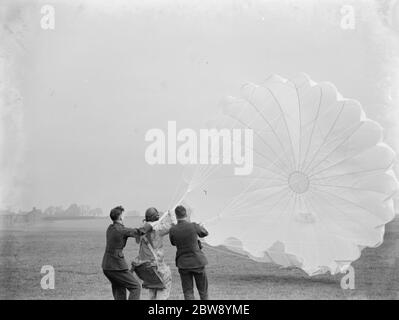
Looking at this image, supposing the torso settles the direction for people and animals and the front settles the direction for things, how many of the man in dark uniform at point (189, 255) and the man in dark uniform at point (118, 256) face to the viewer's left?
0

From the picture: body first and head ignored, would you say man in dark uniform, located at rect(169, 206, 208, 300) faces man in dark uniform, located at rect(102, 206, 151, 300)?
no

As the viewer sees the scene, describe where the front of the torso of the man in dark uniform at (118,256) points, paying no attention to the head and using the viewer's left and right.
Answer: facing away from the viewer and to the right of the viewer

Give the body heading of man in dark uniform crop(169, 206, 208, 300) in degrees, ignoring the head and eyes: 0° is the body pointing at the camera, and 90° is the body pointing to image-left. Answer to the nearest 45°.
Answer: approximately 180°

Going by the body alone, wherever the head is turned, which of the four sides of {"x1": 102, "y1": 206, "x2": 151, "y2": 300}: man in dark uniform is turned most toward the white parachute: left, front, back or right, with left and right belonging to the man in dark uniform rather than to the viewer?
front

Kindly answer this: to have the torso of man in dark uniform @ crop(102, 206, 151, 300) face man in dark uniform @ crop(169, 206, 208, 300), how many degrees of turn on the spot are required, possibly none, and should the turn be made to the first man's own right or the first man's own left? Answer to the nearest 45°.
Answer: approximately 45° to the first man's own right
